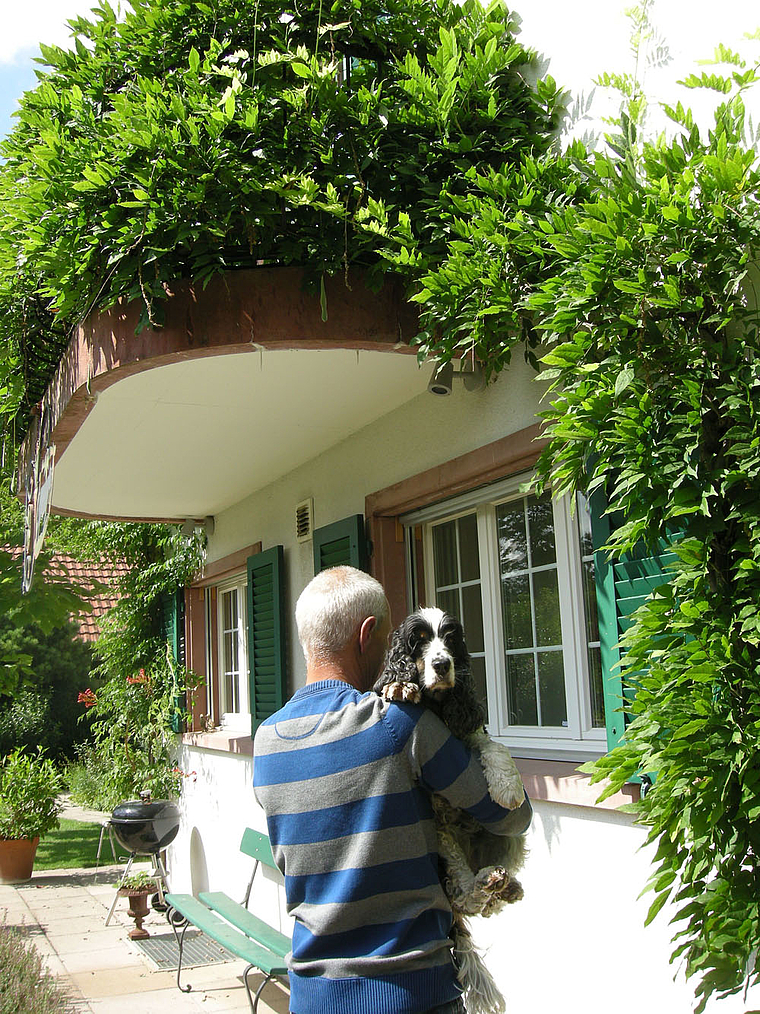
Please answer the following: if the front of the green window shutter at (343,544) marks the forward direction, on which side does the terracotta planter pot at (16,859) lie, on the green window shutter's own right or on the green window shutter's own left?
on the green window shutter's own right

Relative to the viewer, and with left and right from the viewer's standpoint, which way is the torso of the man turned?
facing away from the viewer and to the right of the viewer

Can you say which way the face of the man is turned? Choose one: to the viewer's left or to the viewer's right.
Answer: to the viewer's right

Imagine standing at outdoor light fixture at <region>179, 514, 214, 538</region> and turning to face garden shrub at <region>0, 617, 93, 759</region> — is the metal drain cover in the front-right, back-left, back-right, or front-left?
back-left

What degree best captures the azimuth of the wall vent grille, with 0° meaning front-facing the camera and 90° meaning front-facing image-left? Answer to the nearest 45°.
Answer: approximately 45°

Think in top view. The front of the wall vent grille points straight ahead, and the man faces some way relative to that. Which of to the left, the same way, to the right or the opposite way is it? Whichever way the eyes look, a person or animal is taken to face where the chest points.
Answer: the opposite way

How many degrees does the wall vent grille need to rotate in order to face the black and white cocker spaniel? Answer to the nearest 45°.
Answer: approximately 45° to its left

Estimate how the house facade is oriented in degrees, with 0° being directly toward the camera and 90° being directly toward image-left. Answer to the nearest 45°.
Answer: approximately 45°

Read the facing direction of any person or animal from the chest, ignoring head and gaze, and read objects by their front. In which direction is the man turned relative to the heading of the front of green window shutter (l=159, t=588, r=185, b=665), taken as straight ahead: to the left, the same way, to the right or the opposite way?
the opposite way
